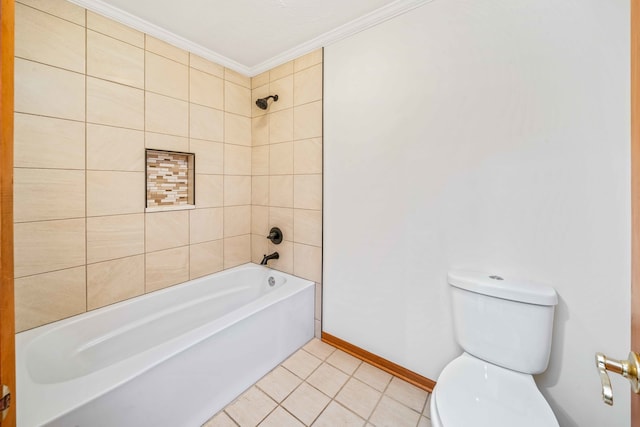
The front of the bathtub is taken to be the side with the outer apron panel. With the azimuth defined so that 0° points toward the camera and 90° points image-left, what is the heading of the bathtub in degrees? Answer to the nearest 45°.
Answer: approximately 315°

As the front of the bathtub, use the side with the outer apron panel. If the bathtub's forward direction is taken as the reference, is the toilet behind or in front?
in front
